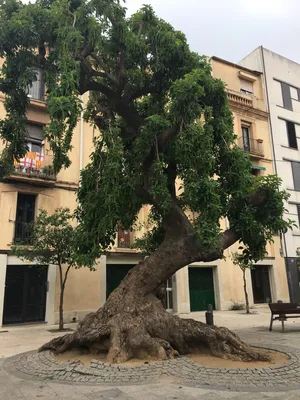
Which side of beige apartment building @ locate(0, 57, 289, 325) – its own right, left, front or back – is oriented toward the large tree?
front

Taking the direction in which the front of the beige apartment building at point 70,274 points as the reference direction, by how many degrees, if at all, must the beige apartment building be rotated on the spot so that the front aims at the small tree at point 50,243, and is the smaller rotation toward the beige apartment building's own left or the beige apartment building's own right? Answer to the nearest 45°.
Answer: approximately 45° to the beige apartment building's own right

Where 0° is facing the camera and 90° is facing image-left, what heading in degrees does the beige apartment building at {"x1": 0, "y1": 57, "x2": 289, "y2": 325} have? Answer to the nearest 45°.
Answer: approximately 315°
